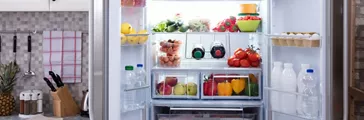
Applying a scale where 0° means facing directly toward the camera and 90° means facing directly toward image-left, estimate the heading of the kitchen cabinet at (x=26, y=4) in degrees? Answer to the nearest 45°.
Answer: approximately 0°

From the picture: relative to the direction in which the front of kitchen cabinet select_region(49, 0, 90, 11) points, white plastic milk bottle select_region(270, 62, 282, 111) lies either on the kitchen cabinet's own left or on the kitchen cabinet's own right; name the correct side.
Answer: on the kitchen cabinet's own left

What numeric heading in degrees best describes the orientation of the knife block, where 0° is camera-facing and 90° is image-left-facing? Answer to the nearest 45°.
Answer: approximately 45°

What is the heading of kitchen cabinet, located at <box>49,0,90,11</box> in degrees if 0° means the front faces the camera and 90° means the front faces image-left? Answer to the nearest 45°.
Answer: approximately 0°

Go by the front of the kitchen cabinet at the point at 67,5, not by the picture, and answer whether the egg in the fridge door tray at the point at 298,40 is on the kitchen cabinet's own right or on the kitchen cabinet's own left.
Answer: on the kitchen cabinet's own left

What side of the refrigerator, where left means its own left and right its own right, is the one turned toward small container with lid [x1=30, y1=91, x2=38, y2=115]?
right

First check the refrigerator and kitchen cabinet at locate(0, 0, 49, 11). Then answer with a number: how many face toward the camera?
2

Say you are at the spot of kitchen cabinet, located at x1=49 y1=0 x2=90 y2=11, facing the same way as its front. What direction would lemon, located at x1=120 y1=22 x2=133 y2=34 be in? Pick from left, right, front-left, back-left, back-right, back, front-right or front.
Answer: front-left

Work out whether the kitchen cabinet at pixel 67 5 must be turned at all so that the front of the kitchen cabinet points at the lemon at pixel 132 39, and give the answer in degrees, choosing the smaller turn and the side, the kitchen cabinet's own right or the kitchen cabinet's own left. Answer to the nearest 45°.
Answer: approximately 45° to the kitchen cabinet's own left
